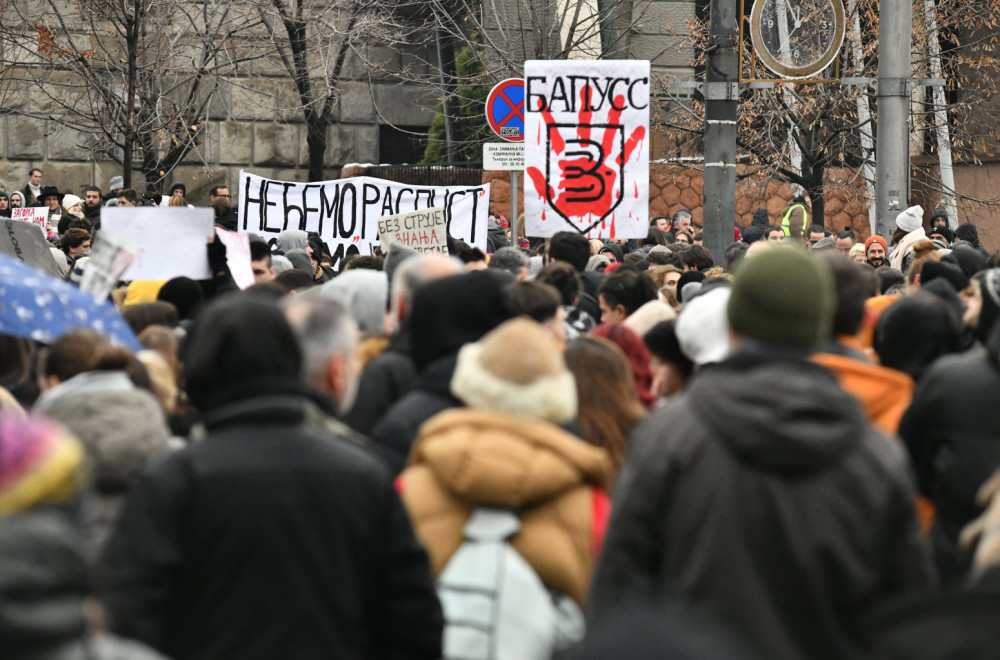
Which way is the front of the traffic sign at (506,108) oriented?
toward the camera

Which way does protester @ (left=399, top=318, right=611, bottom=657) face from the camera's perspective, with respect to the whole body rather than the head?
away from the camera

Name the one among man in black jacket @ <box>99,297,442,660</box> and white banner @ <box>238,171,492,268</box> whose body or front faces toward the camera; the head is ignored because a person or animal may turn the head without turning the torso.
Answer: the white banner

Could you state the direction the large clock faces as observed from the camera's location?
facing the viewer

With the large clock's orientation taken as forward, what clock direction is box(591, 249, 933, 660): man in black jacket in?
The man in black jacket is roughly at 12 o'clock from the large clock.

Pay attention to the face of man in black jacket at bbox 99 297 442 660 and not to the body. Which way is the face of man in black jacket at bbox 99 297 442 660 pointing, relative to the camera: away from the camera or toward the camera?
away from the camera

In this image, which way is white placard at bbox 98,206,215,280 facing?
away from the camera

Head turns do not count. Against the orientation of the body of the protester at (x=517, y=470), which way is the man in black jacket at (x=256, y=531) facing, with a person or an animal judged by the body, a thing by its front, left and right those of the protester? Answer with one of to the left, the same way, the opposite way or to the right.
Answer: the same way

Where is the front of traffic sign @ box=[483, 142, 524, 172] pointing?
toward the camera

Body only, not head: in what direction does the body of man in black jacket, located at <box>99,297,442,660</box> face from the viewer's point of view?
away from the camera

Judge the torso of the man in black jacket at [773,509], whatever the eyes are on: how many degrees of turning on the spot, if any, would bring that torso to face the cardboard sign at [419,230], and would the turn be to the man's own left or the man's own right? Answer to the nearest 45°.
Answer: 0° — they already face it

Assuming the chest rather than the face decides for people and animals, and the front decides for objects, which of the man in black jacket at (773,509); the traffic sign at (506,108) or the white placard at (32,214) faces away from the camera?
the man in black jacket

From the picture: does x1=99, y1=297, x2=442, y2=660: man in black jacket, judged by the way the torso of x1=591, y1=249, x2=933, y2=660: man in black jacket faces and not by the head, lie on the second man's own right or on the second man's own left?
on the second man's own left

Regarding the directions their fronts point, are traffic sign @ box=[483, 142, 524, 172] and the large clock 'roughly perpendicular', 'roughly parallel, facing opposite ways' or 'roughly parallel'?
roughly parallel

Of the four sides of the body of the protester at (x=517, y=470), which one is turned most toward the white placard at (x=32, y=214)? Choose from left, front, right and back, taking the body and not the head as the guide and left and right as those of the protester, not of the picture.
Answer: front

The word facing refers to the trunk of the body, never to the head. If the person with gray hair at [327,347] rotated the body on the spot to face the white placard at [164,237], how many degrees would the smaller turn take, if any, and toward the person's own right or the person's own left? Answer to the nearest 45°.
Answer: approximately 45° to the person's own left
